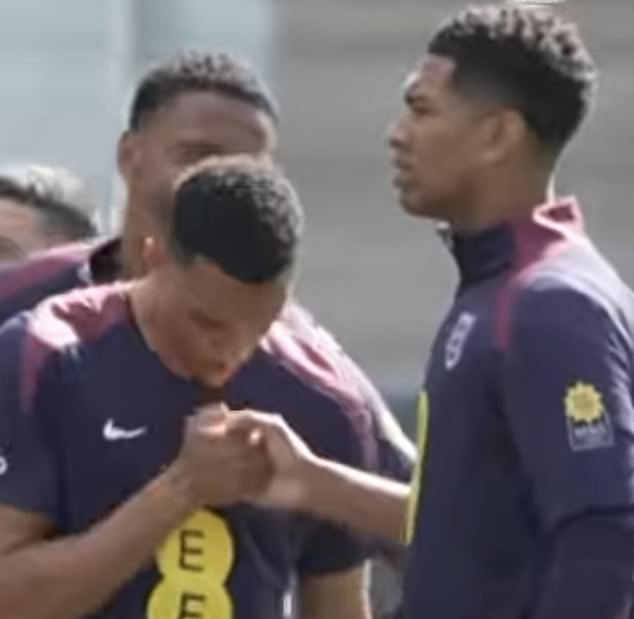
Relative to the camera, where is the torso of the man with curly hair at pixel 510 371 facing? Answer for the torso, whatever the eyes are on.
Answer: to the viewer's left

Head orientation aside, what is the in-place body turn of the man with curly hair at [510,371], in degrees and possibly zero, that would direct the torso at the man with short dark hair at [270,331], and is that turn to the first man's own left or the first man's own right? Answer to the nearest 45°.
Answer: approximately 45° to the first man's own right

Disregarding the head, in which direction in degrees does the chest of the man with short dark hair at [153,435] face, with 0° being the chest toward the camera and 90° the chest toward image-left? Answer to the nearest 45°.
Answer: approximately 315°

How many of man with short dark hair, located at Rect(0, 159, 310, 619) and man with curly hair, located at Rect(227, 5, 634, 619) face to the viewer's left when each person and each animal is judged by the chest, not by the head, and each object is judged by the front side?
1

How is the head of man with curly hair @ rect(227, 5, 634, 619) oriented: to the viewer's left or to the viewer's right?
to the viewer's left

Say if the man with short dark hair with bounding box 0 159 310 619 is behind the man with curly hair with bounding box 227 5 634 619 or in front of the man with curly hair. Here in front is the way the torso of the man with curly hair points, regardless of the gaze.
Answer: in front
